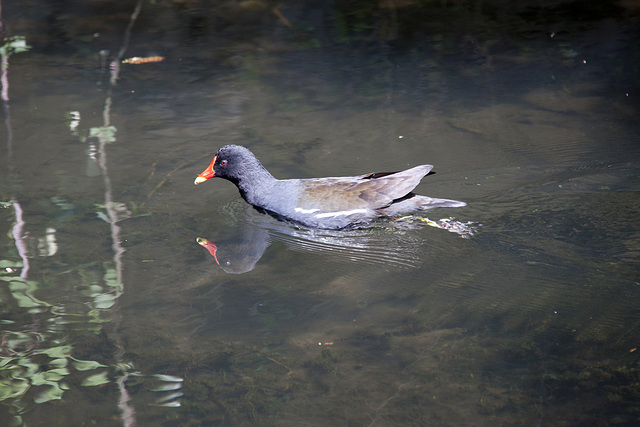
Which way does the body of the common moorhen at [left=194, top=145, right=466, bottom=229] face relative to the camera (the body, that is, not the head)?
to the viewer's left

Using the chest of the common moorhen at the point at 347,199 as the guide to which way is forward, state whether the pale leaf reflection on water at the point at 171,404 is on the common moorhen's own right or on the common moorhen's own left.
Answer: on the common moorhen's own left
